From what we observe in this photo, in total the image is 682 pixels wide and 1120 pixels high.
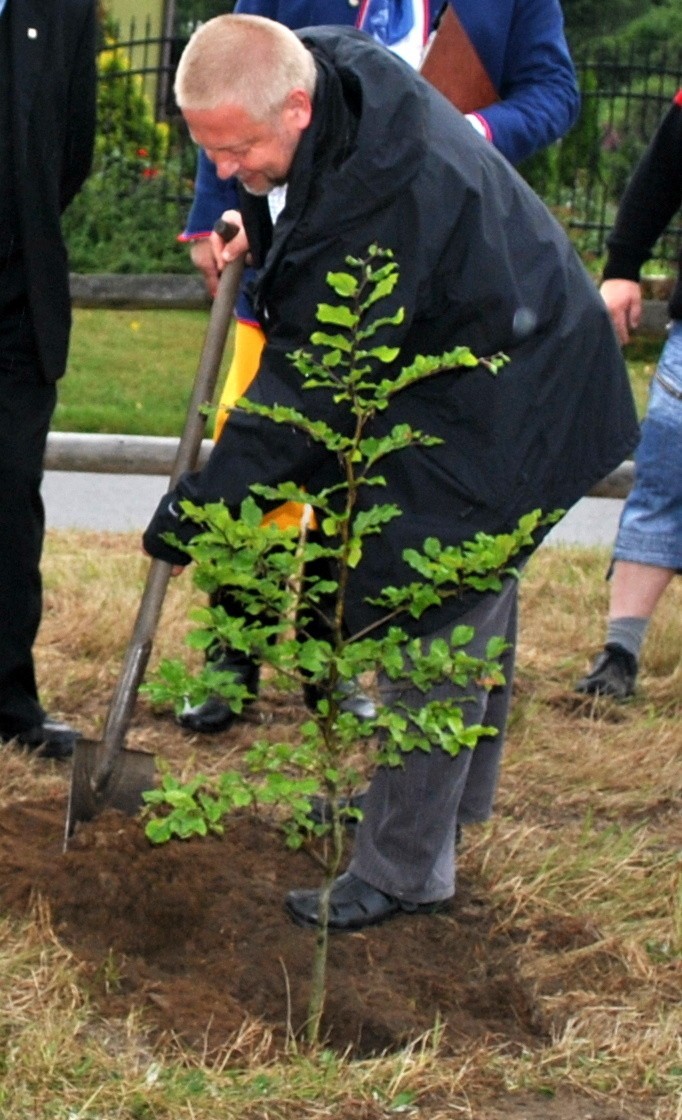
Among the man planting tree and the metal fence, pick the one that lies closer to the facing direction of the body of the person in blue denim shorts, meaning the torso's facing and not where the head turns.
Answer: the man planting tree

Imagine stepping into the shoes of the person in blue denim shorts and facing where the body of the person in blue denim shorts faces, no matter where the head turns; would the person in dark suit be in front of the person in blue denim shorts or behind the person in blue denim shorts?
in front

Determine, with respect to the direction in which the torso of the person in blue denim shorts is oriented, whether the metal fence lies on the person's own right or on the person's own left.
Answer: on the person's own right

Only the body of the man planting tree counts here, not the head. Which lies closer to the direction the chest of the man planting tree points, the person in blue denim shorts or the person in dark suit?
the person in dark suit

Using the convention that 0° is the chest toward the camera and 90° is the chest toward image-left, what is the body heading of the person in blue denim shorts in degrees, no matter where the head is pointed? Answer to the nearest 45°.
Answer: approximately 45°

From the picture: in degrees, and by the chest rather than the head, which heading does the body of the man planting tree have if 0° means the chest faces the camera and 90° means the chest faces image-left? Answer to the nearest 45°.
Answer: approximately 90°

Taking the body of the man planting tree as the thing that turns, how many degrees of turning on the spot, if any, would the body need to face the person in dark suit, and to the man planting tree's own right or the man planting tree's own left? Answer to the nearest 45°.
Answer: approximately 45° to the man planting tree's own right

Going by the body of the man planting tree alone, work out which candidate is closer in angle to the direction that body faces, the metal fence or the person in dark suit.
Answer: the person in dark suit

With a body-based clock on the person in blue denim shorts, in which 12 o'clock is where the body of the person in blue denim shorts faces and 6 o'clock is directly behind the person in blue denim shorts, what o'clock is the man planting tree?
The man planting tree is roughly at 11 o'clock from the person in blue denim shorts.
